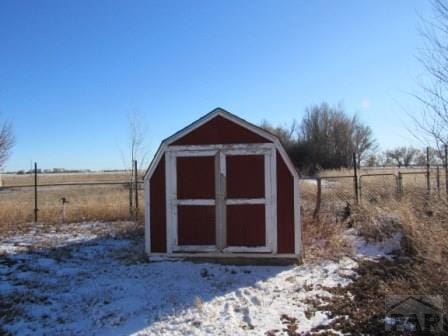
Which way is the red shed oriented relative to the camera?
toward the camera
